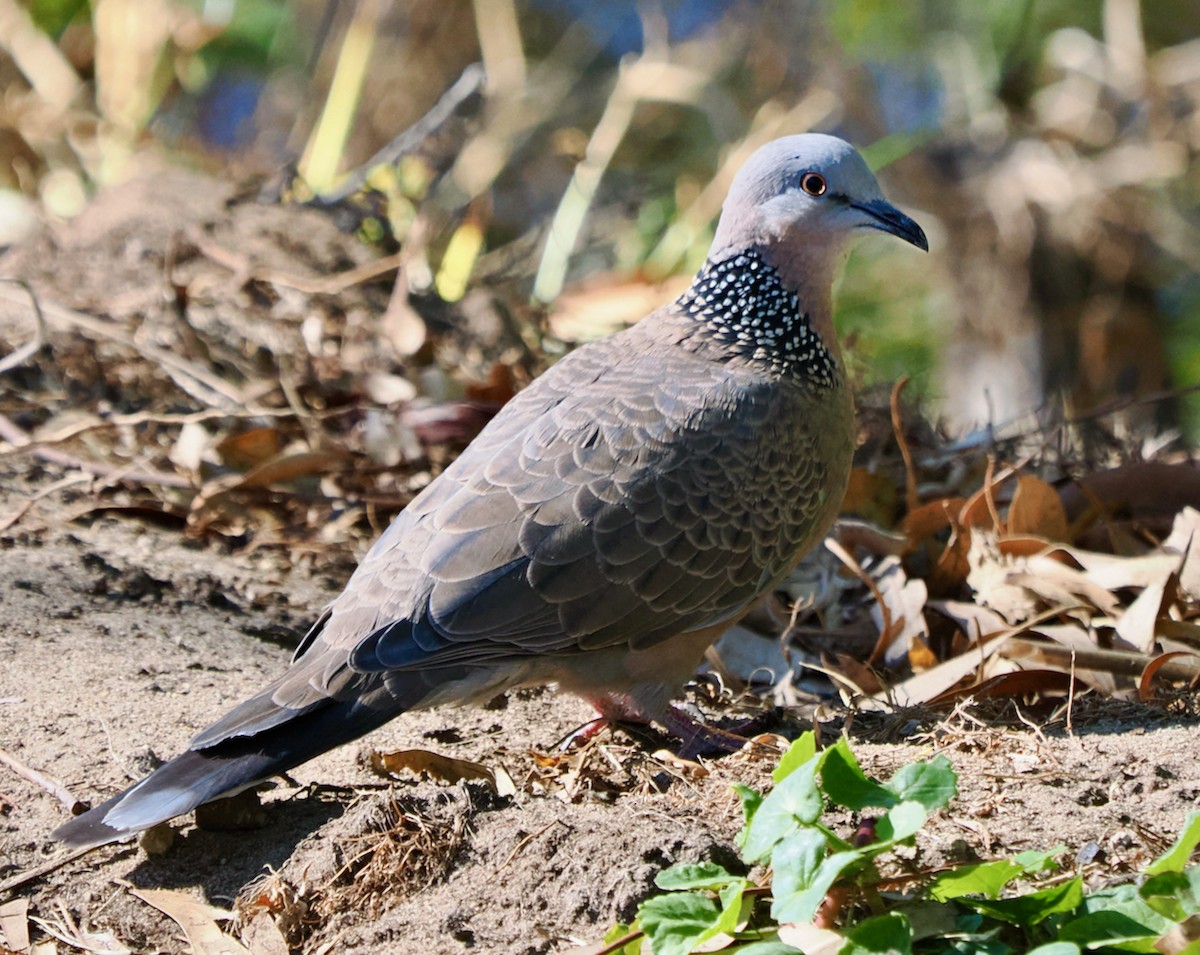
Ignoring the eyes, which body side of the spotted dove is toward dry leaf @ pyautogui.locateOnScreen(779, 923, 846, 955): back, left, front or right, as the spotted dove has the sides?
right

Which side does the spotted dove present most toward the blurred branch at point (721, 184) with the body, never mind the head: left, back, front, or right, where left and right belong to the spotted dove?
left

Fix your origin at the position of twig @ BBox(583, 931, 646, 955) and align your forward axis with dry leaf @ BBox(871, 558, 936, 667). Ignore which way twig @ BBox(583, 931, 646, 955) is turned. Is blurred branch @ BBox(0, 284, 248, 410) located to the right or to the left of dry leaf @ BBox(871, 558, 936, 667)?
left

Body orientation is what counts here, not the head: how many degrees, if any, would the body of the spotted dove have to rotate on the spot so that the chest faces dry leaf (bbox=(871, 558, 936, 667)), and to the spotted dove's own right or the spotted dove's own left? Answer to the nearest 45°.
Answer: approximately 45° to the spotted dove's own left

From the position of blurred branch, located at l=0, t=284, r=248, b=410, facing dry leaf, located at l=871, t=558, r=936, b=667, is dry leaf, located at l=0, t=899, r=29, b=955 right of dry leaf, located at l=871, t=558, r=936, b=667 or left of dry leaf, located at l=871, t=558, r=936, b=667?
right

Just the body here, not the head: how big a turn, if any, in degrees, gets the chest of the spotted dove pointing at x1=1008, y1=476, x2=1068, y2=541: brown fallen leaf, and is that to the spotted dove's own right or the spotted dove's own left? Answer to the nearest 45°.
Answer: approximately 45° to the spotted dove's own left

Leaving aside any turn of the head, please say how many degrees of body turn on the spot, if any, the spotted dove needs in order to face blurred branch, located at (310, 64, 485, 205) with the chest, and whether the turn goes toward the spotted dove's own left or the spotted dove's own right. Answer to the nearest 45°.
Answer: approximately 90° to the spotted dove's own left

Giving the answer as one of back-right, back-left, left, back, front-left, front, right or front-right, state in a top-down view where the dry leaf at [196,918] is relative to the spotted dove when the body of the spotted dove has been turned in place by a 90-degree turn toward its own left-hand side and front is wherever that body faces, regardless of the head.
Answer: back-left

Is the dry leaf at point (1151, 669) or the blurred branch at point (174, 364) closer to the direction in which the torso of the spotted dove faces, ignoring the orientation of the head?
the dry leaf

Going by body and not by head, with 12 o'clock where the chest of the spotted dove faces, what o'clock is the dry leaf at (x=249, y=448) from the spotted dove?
The dry leaf is roughly at 8 o'clock from the spotted dove.

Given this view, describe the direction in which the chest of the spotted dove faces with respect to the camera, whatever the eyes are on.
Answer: to the viewer's right
